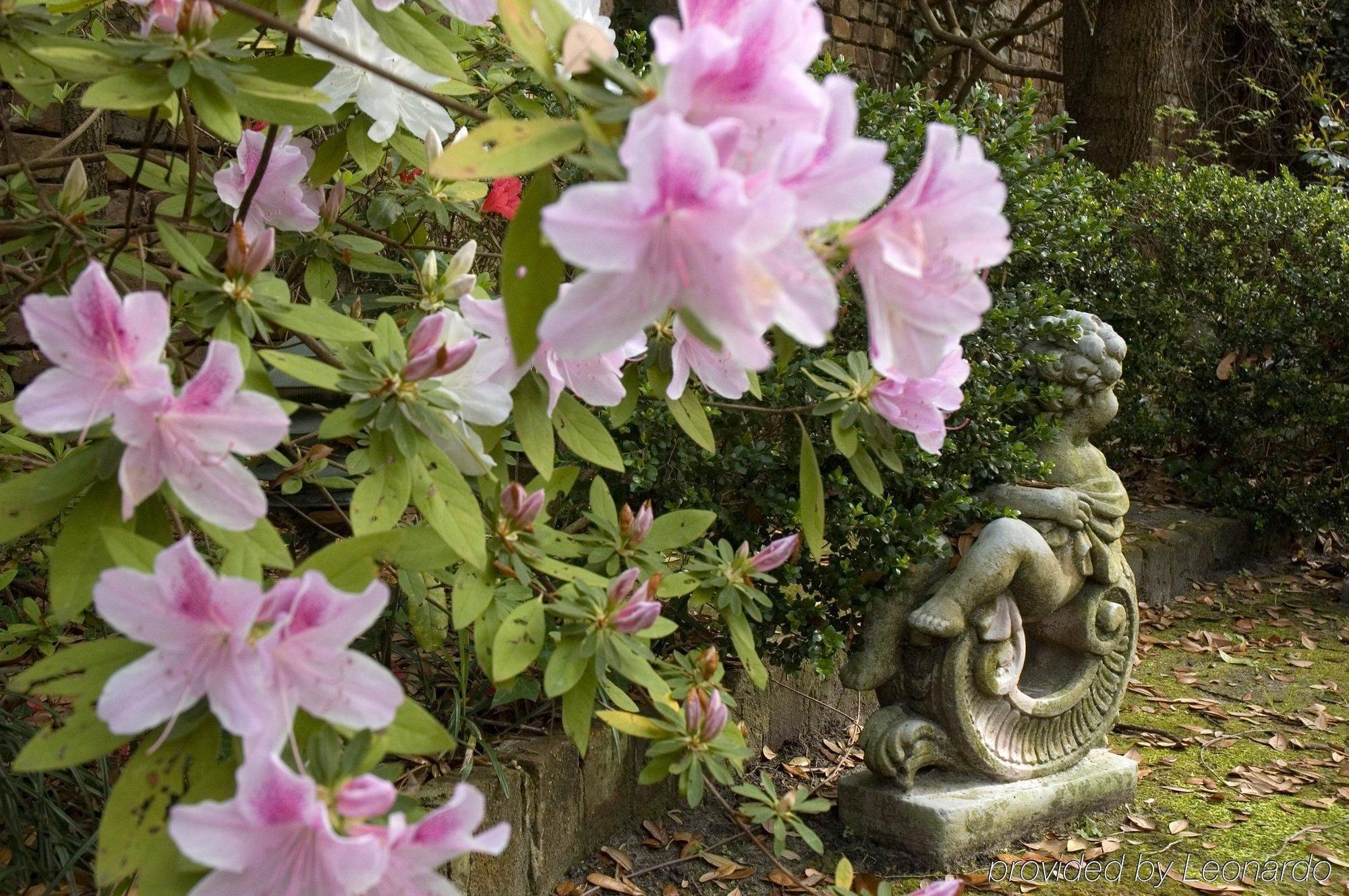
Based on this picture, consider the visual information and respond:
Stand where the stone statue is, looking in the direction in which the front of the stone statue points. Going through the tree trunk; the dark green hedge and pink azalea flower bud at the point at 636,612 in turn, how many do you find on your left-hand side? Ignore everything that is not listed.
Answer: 1

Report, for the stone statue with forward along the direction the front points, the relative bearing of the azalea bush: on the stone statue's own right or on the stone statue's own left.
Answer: on the stone statue's own left

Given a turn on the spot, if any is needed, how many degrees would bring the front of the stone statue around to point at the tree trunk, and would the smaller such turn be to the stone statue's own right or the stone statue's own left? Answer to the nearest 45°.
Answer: approximately 90° to the stone statue's own right

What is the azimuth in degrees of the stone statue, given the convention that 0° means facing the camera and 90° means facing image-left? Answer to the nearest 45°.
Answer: approximately 90°

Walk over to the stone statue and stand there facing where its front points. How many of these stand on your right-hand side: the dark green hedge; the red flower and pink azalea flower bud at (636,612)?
1

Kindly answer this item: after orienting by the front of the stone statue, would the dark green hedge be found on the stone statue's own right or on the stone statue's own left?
on the stone statue's own right

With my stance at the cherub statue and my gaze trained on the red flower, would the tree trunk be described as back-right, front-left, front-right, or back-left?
back-right

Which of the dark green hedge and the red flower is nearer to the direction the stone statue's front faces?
the red flower
